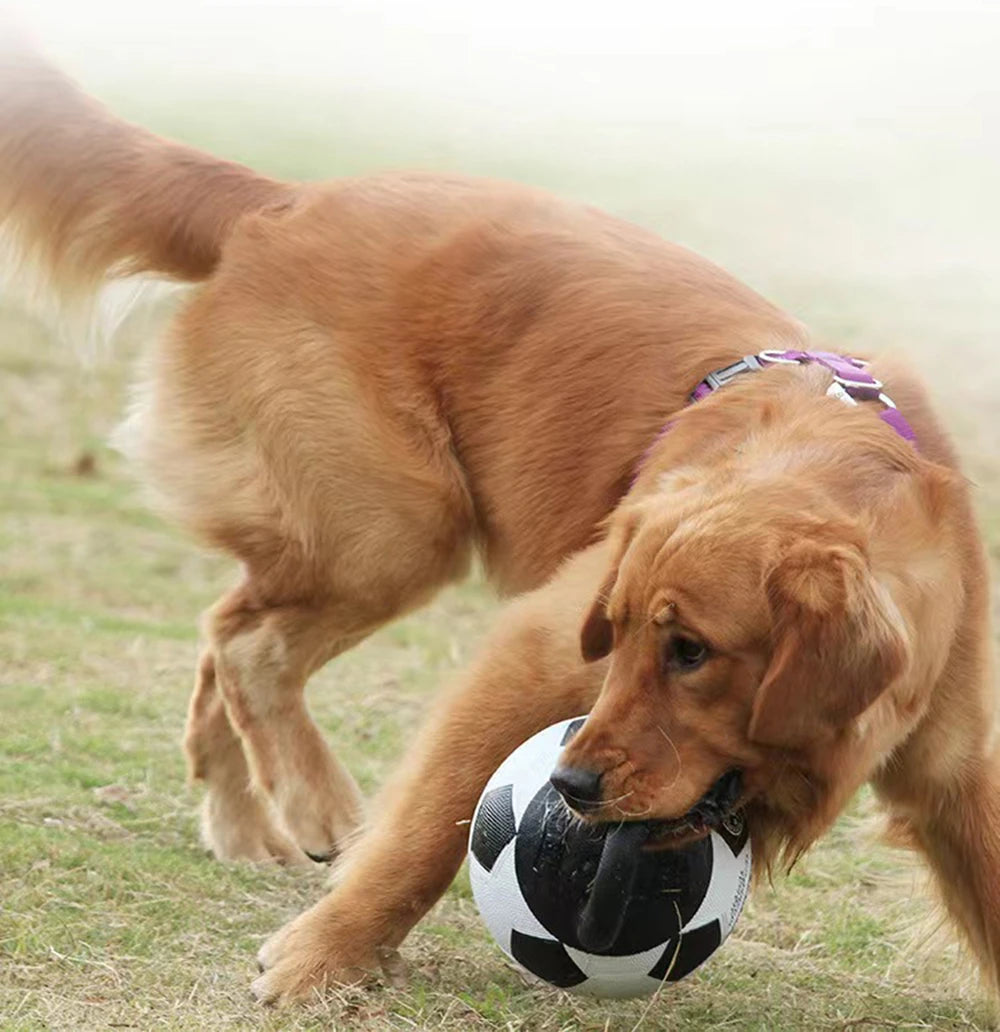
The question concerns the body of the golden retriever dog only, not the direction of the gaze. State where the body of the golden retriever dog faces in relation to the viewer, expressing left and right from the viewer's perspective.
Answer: facing the viewer and to the right of the viewer
